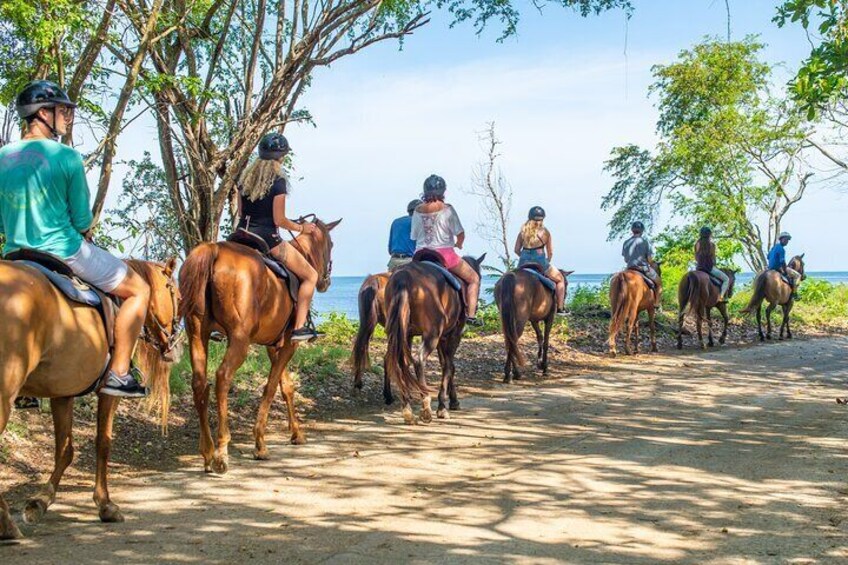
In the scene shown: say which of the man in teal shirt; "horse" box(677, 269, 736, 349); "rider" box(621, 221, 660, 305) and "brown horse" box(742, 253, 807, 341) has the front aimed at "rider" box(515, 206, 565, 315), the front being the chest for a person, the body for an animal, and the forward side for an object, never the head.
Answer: the man in teal shirt

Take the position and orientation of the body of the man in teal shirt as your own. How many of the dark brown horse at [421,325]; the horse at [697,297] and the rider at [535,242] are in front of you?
3

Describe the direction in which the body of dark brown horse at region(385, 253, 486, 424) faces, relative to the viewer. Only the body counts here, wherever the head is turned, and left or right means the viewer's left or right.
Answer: facing away from the viewer and to the right of the viewer

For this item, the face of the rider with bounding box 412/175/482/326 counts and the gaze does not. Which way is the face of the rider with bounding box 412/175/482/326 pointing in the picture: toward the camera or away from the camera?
away from the camera

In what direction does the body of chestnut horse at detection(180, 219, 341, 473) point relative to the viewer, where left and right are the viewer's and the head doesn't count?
facing away from the viewer and to the right of the viewer

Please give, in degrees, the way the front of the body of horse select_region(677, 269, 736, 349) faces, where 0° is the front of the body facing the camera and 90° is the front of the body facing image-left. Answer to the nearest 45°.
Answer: approximately 225°

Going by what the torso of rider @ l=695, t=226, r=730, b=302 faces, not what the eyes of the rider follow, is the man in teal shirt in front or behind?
behind

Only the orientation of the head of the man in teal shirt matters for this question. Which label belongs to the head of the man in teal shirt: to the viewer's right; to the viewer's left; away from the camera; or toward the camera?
to the viewer's right

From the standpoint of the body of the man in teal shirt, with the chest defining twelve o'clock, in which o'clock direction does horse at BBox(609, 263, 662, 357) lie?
The horse is roughly at 12 o'clock from the man in teal shirt.

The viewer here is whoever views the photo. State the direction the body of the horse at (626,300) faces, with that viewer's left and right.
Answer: facing away from the viewer and to the right of the viewer

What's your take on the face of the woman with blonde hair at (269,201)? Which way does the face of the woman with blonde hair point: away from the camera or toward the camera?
away from the camera

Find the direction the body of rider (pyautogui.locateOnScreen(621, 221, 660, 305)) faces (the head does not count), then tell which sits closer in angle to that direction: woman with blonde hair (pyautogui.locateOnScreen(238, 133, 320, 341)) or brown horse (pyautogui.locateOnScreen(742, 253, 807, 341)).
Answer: the brown horse
